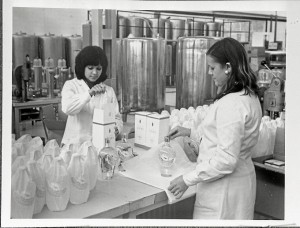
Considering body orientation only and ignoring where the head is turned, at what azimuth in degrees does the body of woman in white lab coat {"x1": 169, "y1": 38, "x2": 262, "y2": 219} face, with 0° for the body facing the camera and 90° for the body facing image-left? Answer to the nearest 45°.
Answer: approximately 90°

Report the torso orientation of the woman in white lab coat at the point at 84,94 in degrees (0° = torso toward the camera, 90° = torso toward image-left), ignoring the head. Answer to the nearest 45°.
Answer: approximately 315°

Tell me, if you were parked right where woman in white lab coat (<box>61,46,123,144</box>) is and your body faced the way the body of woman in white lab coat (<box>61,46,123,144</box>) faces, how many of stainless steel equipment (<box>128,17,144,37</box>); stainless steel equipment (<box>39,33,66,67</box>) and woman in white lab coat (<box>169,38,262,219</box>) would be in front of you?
1

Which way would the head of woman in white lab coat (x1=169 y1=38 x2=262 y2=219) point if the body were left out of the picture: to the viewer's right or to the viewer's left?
to the viewer's left

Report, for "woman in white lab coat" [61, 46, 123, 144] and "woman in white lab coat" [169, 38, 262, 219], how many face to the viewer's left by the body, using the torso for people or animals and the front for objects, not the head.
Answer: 1

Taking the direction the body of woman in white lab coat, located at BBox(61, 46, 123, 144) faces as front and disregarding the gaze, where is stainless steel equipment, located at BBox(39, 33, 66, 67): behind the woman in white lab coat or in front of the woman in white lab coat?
behind

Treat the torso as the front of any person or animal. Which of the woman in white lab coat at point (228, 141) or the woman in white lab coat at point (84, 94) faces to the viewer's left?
the woman in white lab coat at point (228, 141)
